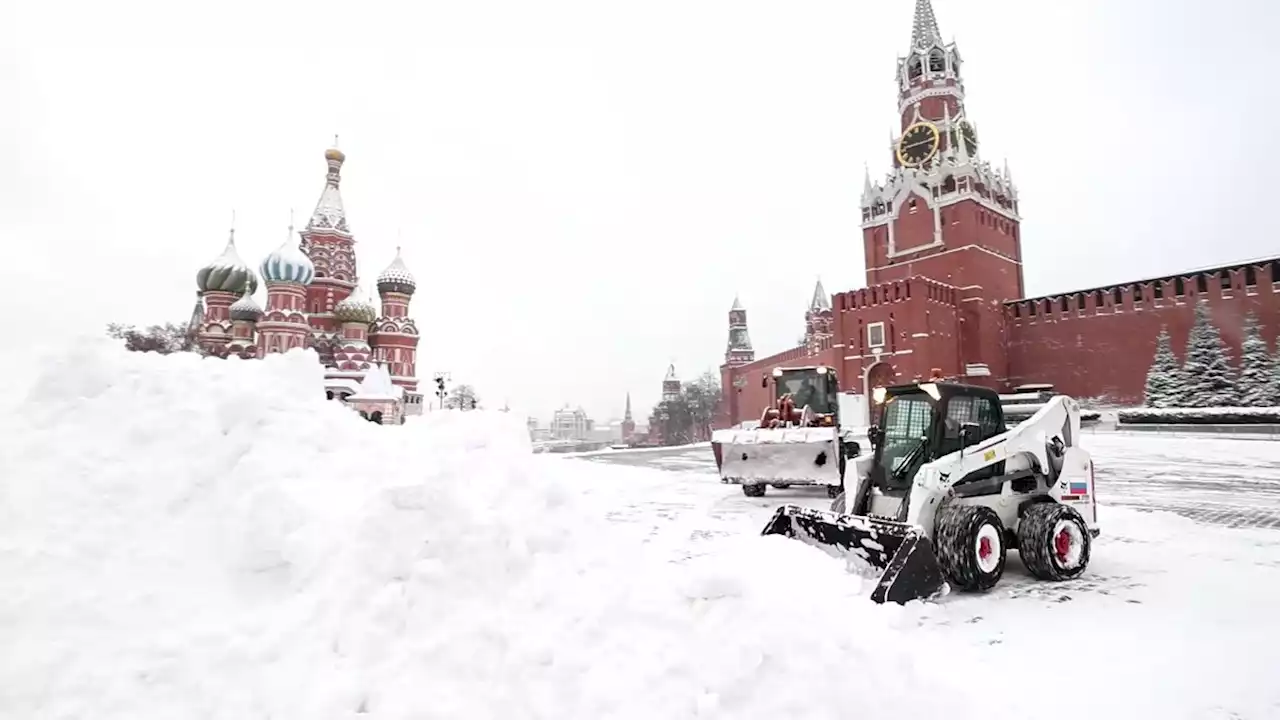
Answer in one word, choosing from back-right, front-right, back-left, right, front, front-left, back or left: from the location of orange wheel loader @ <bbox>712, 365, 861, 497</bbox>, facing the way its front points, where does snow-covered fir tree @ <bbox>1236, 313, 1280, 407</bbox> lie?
back-left

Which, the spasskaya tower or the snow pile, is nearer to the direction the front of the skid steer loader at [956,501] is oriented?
the snow pile

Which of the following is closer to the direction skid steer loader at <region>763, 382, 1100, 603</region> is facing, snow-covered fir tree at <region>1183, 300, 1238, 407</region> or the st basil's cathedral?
the st basil's cathedral

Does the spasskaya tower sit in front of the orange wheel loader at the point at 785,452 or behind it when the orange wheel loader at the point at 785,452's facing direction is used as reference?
behind

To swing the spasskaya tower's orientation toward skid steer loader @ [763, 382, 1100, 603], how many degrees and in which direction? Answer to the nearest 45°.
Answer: approximately 45° to its left

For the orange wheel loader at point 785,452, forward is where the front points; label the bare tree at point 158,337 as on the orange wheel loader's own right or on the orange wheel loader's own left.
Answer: on the orange wheel loader's own right

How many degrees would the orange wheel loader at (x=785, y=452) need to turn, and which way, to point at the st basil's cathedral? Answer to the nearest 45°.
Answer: approximately 135° to its right

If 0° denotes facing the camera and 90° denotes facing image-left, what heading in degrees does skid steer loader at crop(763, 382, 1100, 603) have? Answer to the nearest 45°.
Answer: approximately 45°

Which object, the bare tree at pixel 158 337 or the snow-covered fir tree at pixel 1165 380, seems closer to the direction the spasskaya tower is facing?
the bare tree

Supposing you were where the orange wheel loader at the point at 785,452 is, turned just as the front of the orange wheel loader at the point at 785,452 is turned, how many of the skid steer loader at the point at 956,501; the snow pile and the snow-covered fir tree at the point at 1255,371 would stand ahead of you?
2

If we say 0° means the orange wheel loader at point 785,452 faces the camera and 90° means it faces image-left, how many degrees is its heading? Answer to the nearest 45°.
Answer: approximately 0°
